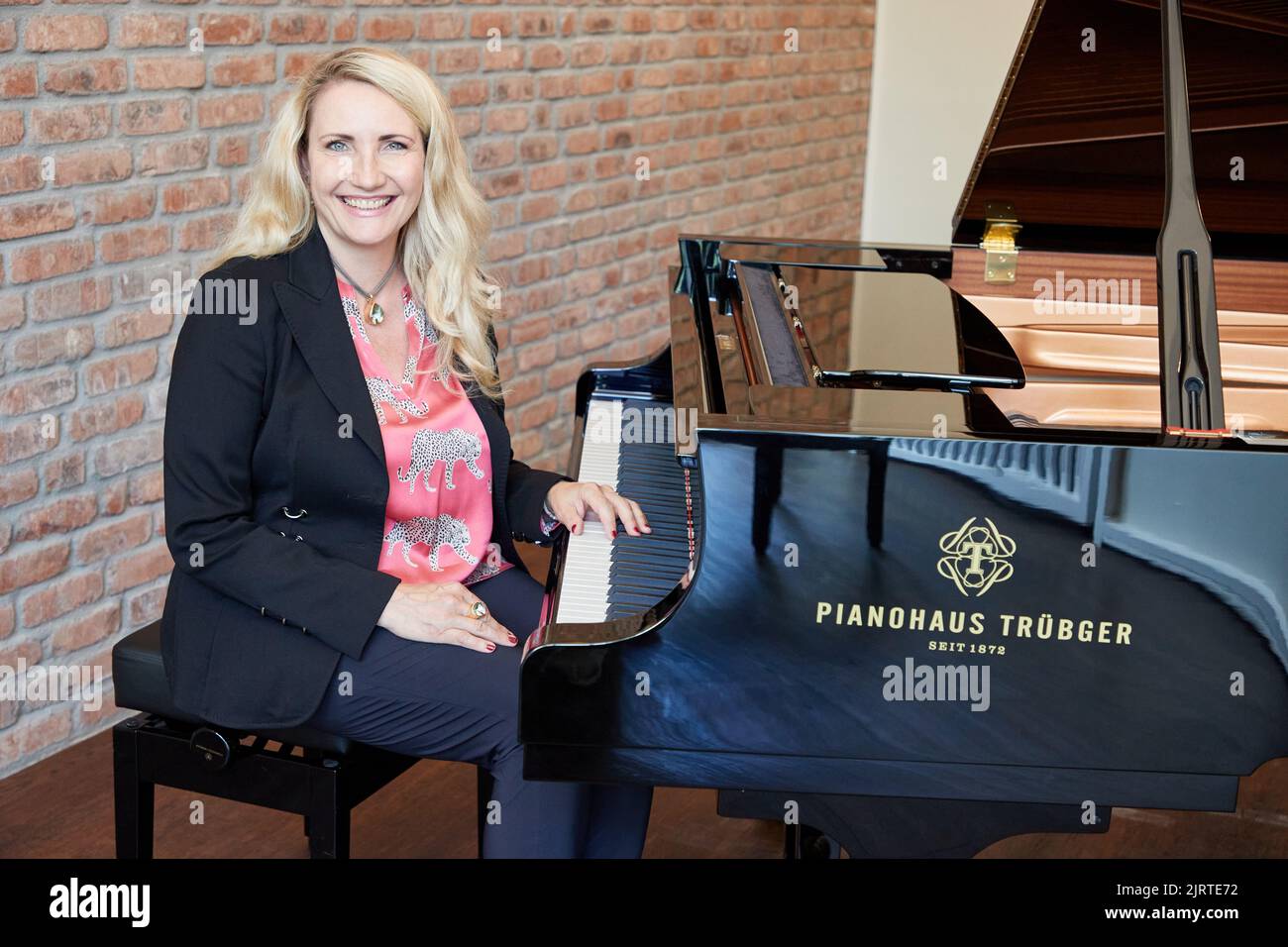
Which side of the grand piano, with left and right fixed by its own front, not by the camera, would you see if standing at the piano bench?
front

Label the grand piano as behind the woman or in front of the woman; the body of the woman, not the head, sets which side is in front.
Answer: in front

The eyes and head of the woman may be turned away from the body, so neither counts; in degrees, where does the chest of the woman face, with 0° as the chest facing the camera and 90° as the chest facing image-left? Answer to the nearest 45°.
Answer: approximately 315°

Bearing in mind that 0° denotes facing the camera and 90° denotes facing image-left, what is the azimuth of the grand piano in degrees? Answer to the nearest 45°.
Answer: approximately 90°

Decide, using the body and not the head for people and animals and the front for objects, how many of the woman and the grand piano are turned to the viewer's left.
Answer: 1
